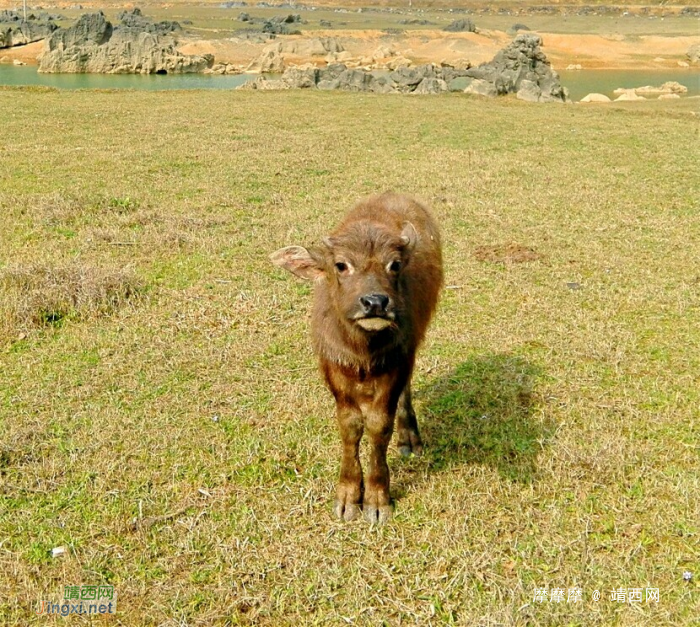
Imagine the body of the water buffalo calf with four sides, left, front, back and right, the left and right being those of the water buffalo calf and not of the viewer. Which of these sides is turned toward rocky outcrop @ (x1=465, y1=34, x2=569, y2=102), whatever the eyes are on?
back

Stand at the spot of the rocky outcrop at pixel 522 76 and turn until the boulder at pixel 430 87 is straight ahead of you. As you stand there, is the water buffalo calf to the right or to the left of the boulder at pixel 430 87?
left

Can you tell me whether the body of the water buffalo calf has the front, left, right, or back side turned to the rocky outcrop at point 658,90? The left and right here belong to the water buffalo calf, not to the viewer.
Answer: back

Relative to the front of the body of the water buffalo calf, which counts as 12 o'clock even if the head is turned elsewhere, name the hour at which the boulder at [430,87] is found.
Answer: The boulder is roughly at 6 o'clock from the water buffalo calf.

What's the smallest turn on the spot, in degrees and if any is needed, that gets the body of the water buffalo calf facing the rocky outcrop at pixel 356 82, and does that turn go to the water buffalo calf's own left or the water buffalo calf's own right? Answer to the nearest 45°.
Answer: approximately 180°

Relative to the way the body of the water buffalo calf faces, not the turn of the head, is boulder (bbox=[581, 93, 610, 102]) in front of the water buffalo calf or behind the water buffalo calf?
behind

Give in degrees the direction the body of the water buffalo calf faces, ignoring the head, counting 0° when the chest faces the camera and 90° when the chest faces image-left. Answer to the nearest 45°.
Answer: approximately 0°

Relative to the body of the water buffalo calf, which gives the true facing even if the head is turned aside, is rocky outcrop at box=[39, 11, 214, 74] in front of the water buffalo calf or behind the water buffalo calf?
behind

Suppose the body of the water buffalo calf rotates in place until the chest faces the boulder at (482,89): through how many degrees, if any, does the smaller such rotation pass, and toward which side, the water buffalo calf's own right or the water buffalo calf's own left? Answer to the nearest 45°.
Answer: approximately 180°
